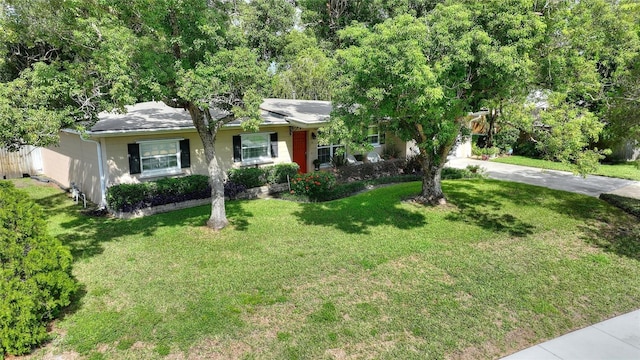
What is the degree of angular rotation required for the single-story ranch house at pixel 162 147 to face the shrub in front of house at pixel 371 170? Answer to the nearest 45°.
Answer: approximately 45° to its left

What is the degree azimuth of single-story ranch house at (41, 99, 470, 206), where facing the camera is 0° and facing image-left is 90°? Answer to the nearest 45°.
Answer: approximately 315°

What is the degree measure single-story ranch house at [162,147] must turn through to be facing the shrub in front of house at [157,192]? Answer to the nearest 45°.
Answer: approximately 45° to its right

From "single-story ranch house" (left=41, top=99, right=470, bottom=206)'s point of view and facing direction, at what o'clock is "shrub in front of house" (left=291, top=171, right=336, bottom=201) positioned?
The shrub in front of house is roughly at 11 o'clock from the single-story ranch house.

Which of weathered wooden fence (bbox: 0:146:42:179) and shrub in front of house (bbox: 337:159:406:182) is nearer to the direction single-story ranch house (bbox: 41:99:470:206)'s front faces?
the shrub in front of house

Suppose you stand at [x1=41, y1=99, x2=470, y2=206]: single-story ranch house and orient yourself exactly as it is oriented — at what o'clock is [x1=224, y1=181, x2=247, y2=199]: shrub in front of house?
The shrub in front of house is roughly at 11 o'clock from the single-story ranch house.

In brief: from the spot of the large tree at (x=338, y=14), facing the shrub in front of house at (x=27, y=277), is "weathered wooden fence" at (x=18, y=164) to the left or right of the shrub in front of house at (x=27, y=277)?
right

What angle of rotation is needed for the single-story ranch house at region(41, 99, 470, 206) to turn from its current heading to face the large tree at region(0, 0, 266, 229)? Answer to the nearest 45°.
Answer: approximately 45° to its right

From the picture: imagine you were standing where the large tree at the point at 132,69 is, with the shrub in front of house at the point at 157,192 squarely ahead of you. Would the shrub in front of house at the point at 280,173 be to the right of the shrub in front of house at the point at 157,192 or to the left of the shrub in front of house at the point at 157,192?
right
